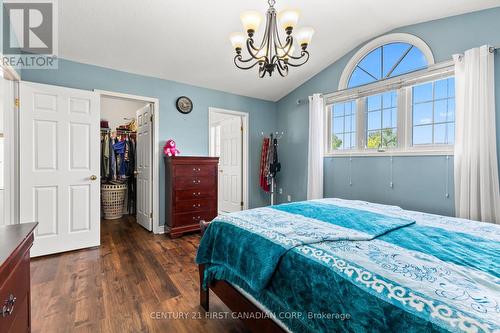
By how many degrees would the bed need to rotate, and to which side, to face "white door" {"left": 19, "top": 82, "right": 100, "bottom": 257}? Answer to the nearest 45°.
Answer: approximately 45° to its left

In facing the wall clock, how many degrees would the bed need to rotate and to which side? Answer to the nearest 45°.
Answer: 0° — it already faces it

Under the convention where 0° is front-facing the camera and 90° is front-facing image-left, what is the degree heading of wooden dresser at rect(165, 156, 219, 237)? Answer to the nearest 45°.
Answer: approximately 315°

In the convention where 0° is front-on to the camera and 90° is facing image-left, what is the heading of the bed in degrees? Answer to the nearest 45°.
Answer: approximately 135°

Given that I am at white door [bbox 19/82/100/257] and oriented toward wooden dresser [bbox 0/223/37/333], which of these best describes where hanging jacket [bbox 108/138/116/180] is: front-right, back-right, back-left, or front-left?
back-left
